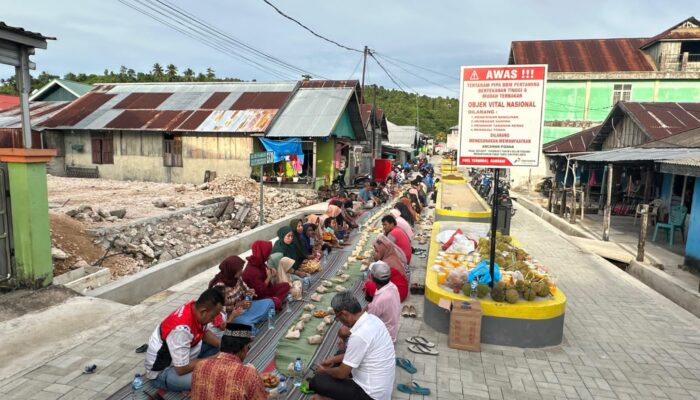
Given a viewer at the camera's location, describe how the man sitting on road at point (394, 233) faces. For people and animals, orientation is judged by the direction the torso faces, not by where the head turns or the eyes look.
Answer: facing to the left of the viewer

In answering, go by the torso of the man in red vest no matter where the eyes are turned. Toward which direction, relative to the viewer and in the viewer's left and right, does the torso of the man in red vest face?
facing to the right of the viewer

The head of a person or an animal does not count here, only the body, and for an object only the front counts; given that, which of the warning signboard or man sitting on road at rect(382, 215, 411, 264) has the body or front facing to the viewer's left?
the man sitting on road

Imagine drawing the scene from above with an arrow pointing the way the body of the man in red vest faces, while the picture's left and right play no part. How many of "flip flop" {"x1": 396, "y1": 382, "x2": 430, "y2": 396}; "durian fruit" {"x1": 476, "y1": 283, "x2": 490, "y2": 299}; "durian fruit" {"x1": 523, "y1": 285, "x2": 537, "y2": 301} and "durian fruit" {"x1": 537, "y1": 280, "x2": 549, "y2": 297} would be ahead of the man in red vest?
4

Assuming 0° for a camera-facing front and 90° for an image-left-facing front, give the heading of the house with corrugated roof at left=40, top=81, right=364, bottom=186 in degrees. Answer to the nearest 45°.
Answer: approximately 270°

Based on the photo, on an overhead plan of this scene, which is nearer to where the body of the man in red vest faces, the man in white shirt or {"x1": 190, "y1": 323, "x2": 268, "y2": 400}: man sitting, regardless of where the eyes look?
the man in white shirt

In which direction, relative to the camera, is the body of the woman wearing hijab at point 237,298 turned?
to the viewer's right

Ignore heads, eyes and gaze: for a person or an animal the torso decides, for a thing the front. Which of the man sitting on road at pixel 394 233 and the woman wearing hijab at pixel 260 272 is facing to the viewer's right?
the woman wearing hijab

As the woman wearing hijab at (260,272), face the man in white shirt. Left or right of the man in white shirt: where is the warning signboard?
left

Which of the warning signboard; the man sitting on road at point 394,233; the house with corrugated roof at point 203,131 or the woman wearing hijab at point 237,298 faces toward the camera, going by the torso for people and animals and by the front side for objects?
the warning signboard

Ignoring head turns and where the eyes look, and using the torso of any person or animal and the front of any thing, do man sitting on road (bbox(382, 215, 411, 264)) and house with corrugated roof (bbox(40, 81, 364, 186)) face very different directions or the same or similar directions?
very different directions

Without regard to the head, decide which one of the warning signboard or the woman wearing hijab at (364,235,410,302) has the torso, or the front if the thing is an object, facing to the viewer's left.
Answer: the woman wearing hijab
